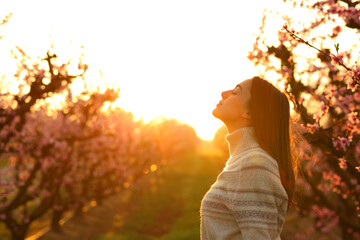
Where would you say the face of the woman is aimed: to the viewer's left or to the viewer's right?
to the viewer's left

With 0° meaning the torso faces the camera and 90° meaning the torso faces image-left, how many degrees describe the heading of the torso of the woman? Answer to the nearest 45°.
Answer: approximately 90°
